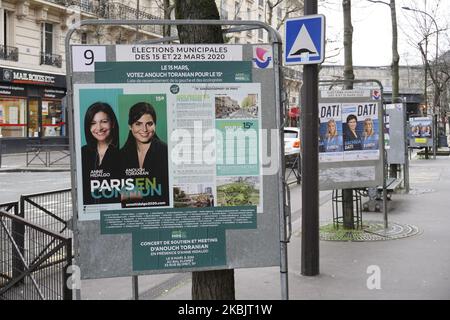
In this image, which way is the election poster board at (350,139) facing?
toward the camera

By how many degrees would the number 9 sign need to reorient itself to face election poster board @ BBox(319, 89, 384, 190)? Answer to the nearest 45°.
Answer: approximately 135° to its left

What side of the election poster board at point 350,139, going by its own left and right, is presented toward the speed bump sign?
front

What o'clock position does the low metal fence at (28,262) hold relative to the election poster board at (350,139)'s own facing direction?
The low metal fence is roughly at 1 o'clock from the election poster board.

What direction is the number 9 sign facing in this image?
toward the camera

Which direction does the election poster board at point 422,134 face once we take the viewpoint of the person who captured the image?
facing the viewer

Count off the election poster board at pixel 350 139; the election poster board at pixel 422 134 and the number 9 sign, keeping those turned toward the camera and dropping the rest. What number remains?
3

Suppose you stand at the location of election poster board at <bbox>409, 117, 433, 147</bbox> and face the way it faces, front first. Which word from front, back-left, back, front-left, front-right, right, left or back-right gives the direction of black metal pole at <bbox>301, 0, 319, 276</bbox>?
front

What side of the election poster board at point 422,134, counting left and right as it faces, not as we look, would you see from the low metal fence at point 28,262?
front

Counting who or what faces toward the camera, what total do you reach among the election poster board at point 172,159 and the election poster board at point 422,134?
2
